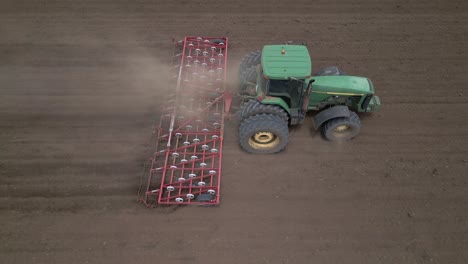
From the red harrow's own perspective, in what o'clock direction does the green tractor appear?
The green tractor is roughly at 1 o'clock from the red harrow.

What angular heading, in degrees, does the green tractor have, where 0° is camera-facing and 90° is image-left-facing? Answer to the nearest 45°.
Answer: approximately 270°

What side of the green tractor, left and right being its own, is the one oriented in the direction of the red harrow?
back

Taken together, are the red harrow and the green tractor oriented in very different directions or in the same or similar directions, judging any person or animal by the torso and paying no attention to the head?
same or similar directions

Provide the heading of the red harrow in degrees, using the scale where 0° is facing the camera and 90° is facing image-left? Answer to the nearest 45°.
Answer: approximately 270°

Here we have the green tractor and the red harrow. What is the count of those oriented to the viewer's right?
2
